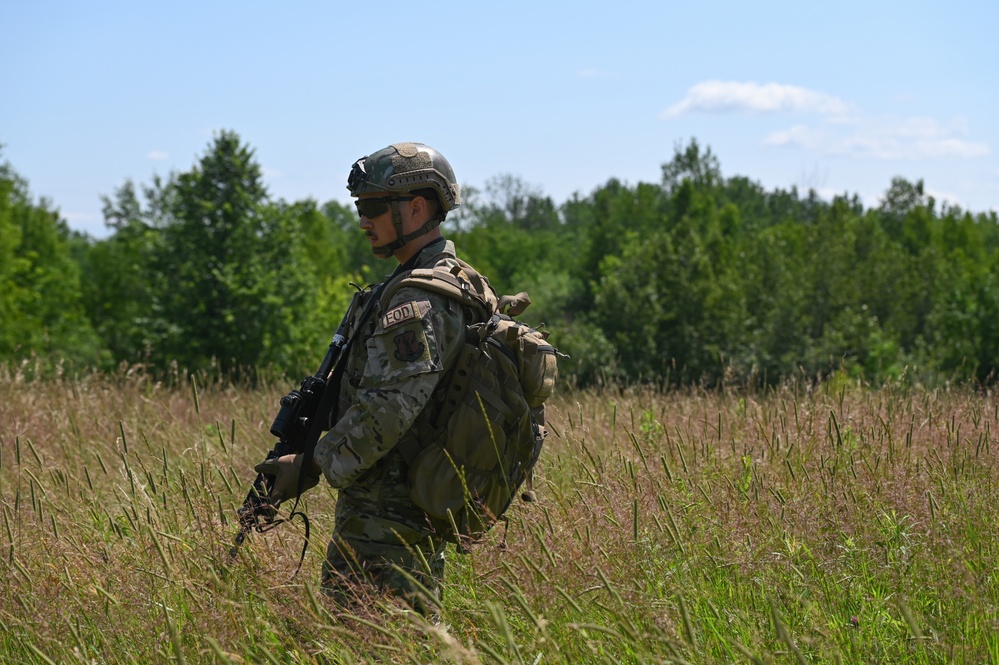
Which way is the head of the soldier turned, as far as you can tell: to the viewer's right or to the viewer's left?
to the viewer's left

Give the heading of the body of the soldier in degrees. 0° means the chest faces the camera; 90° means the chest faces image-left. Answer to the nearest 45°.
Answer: approximately 90°
